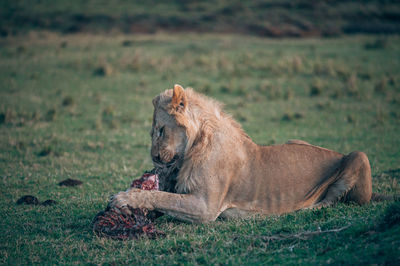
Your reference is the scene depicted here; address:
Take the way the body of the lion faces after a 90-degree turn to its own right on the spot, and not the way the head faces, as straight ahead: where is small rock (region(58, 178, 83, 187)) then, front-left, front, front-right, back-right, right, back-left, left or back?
front-left

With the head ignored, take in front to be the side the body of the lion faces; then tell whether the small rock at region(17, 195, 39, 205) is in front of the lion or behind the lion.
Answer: in front

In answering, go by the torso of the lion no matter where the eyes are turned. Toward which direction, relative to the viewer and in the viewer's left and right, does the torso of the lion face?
facing to the left of the viewer
